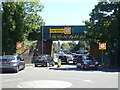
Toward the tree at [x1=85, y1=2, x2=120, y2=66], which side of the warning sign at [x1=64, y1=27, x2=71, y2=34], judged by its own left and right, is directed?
left

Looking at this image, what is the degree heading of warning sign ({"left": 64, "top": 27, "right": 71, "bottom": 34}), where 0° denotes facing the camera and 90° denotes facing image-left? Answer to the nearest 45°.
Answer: approximately 0°
